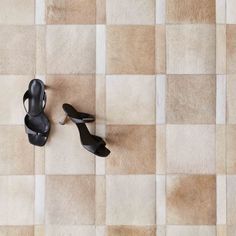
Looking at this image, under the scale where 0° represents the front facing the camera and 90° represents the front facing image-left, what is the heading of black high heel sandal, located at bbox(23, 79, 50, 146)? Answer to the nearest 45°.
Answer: approximately 0°

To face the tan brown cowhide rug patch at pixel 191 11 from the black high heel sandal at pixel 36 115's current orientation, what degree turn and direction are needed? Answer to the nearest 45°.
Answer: approximately 90° to its left

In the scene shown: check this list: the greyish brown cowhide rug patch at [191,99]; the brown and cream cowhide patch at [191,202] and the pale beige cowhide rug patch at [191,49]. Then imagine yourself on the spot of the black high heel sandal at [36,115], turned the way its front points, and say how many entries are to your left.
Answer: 3

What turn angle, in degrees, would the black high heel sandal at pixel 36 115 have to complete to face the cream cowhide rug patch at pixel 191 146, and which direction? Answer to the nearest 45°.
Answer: approximately 90° to its left

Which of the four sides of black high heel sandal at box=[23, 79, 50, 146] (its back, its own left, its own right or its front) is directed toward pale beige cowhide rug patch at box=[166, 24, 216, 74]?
left
